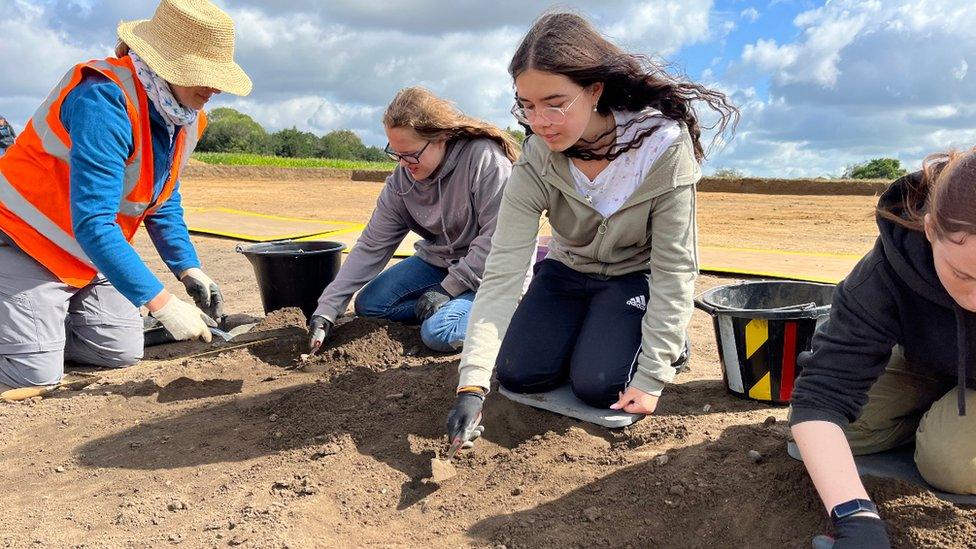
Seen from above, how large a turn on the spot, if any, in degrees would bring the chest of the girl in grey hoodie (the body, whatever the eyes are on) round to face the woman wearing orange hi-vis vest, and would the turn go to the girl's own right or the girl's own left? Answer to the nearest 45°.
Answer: approximately 45° to the girl's own right

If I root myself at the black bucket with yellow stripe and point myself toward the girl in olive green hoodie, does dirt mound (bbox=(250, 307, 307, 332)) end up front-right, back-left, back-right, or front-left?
front-right

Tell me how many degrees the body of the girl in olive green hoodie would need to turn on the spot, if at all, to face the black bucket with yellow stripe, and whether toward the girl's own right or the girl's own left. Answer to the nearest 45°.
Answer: approximately 135° to the girl's own left

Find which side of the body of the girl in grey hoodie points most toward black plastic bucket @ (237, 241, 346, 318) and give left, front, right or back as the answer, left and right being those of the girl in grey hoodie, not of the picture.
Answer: right

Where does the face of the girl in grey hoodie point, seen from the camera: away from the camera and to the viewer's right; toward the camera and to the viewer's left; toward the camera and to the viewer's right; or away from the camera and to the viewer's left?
toward the camera and to the viewer's left

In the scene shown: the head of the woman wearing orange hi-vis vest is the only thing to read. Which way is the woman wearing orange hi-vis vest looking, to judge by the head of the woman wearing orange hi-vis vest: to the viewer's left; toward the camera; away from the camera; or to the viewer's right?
to the viewer's right

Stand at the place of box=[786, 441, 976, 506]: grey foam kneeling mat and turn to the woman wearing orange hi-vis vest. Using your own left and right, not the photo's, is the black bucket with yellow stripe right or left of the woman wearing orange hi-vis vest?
right

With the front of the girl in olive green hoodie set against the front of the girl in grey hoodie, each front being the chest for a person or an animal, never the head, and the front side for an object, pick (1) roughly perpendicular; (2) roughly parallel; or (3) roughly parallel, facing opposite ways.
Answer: roughly parallel

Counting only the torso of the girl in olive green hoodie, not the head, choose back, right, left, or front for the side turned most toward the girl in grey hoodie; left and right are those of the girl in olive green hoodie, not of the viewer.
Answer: right

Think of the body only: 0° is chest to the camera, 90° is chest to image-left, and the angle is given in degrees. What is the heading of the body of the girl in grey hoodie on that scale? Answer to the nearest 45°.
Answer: approximately 45°

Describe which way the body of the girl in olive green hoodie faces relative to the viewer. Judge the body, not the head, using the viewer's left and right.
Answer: facing the viewer and to the left of the viewer

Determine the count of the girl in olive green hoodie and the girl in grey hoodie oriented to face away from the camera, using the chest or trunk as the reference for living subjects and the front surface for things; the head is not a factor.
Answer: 0

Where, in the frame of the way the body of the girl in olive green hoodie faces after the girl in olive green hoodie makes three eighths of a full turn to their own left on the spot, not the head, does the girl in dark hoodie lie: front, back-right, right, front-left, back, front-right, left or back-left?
front-right

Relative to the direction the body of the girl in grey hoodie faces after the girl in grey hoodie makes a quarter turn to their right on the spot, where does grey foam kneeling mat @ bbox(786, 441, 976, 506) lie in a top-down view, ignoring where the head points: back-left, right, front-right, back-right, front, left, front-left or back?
back
